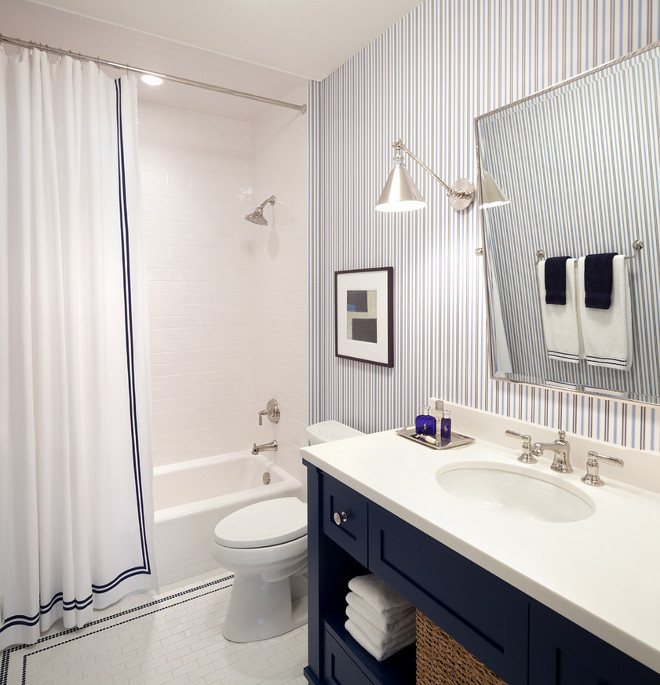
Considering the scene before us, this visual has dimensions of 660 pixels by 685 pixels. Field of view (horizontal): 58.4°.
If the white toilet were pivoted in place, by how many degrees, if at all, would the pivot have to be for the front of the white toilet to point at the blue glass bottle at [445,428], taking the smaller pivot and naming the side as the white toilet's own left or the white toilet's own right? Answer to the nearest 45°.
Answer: approximately 90° to the white toilet's own left

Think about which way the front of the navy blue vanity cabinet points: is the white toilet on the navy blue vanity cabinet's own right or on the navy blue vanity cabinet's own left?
on the navy blue vanity cabinet's own right

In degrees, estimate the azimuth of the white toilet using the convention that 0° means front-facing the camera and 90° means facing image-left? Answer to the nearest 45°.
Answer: approximately 45°

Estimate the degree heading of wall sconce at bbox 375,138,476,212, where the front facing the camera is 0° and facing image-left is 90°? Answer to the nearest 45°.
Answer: approximately 45°

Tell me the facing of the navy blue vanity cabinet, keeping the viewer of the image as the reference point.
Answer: facing the viewer and to the left of the viewer
